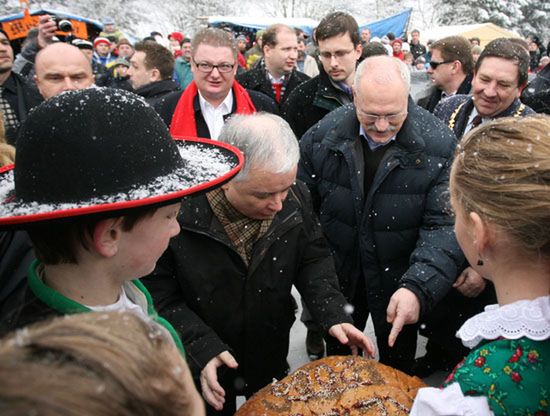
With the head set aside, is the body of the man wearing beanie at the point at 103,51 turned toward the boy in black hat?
yes

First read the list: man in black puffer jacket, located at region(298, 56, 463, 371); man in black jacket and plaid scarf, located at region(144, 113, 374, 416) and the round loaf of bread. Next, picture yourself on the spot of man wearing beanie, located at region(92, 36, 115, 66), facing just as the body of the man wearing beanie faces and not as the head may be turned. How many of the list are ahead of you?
3

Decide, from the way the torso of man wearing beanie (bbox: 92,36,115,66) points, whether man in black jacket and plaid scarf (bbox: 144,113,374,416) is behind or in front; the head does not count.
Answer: in front

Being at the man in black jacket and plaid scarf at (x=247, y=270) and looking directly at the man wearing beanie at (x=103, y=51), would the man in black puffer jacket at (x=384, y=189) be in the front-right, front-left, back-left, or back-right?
front-right

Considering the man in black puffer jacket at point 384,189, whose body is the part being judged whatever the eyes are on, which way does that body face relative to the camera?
toward the camera

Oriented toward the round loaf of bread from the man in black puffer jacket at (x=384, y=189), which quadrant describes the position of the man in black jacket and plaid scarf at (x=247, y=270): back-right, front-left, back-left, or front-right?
front-right

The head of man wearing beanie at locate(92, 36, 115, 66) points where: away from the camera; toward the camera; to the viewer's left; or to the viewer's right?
toward the camera

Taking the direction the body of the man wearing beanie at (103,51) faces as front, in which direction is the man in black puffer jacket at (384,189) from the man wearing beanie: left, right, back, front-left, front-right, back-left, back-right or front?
front

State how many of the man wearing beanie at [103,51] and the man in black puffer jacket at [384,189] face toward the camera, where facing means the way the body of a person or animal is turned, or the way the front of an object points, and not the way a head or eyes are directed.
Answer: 2

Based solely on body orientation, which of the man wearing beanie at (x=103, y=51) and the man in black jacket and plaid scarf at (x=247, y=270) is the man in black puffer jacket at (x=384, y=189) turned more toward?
the man in black jacket and plaid scarf

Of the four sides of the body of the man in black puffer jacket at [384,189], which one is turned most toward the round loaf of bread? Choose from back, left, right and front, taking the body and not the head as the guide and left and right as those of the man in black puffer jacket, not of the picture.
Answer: front
